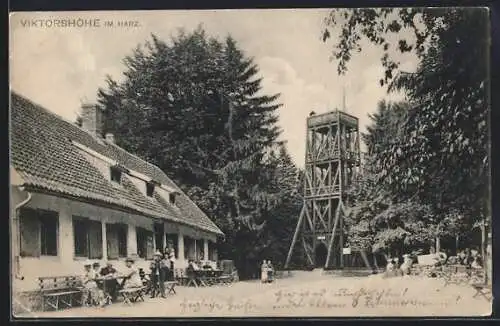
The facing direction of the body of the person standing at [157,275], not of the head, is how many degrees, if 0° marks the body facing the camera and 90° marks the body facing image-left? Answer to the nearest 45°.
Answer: approximately 0°
